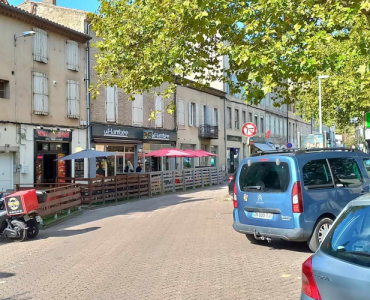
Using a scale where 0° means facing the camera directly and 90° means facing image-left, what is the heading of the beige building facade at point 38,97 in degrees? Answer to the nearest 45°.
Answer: approximately 315°

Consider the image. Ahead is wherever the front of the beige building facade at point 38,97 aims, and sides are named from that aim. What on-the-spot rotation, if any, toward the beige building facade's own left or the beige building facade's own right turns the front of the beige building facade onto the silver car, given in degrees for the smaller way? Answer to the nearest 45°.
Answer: approximately 45° to the beige building facade's own right

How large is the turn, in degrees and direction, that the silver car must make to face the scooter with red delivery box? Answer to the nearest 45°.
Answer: approximately 90° to its left

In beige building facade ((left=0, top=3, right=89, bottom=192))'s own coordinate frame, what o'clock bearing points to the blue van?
The blue van is roughly at 1 o'clock from the beige building facade.

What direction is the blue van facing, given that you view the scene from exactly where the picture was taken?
facing away from the viewer and to the right of the viewer

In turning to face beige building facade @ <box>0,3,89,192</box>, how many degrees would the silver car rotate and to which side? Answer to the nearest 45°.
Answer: approximately 90° to its left

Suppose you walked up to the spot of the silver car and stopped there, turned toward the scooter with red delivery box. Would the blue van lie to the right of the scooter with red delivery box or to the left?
right

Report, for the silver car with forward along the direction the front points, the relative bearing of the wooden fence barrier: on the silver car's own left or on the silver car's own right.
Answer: on the silver car's own left

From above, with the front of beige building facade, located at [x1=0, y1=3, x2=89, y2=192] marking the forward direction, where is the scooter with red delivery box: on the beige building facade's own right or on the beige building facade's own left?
on the beige building facade's own right

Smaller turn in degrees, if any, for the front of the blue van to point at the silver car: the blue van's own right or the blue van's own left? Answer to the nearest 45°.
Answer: approximately 135° to the blue van's own right

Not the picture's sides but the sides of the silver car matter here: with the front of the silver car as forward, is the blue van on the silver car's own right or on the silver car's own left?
on the silver car's own left

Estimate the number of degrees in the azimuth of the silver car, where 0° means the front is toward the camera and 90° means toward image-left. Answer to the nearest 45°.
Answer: approximately 225°
